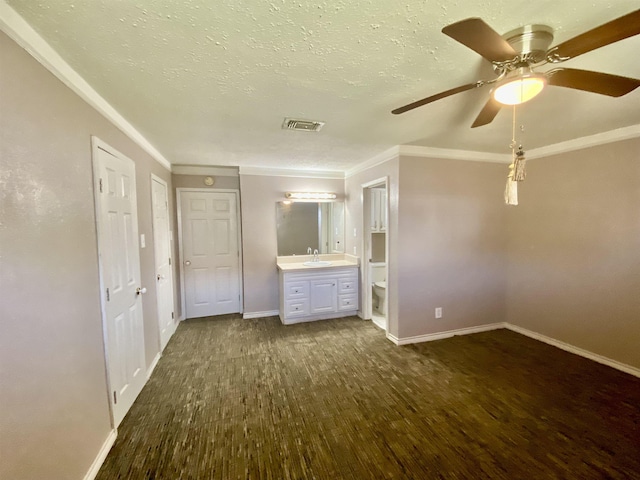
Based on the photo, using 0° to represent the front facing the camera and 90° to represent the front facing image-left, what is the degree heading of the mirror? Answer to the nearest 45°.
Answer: approximately 0°

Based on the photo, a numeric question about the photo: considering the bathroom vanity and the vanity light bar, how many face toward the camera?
2

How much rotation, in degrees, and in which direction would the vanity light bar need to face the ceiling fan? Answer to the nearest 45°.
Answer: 0° — it already faces it

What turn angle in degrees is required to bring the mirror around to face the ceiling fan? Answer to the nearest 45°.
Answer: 0° — it already faces it

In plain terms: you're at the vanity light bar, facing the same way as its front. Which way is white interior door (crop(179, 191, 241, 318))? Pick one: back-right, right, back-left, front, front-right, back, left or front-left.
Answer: right

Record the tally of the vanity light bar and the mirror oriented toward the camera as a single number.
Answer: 2

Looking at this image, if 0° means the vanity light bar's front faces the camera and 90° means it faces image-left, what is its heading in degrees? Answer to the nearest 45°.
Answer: approximately 0°

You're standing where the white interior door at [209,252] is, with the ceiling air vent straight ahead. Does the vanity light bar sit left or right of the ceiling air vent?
left

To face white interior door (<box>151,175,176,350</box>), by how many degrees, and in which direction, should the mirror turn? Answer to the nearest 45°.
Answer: approximately 45° to its right

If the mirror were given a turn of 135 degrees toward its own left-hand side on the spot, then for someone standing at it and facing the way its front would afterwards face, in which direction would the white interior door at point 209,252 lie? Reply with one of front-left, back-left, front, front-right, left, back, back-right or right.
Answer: back-left
